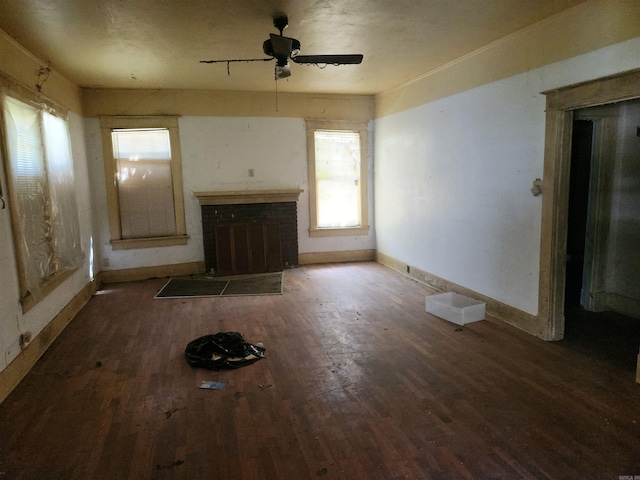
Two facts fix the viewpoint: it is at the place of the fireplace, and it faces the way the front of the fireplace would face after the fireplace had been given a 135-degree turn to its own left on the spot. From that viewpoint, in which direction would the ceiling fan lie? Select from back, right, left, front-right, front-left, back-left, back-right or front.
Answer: back-right

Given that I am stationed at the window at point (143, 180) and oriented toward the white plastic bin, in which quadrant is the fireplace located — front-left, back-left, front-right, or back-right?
front-left

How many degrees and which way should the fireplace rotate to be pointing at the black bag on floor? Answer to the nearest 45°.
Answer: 0° — it already faces it

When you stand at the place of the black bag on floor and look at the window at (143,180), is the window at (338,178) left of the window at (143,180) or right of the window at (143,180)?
right

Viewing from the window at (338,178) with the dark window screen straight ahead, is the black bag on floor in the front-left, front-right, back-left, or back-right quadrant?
front-left

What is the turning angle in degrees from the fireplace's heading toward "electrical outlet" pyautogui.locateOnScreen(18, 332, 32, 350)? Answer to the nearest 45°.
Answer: approximately 45° to its right

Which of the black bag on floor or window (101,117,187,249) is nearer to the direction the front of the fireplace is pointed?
the black bag on floor

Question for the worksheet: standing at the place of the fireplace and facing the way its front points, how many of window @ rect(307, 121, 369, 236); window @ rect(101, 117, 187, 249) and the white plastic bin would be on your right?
1

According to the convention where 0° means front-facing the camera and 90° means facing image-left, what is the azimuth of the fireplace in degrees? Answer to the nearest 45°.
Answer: approximately 0°

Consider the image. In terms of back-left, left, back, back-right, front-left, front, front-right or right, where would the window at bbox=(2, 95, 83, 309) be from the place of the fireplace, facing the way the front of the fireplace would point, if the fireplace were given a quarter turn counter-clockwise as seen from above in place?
back-right

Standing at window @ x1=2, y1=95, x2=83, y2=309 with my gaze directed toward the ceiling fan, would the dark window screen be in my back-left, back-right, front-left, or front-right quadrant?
front-left

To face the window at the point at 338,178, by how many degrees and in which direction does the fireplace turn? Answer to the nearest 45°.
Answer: approximately 90° to its left

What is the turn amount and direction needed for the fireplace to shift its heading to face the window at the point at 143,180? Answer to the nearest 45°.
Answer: approximately 90° to its right
